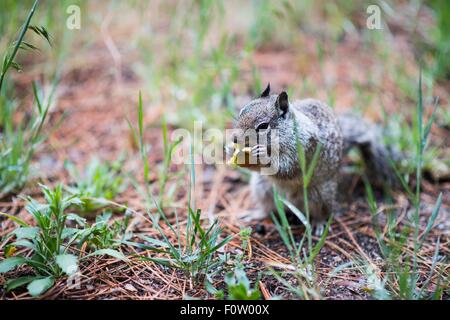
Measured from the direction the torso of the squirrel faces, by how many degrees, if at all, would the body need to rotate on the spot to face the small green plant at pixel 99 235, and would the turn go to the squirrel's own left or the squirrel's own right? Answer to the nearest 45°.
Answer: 0° — it already faces it

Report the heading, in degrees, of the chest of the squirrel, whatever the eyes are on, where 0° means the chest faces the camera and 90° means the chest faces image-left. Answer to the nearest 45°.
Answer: approximately 45°

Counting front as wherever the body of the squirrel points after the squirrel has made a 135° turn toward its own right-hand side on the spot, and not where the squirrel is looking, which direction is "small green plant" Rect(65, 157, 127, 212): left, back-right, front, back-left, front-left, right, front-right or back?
left

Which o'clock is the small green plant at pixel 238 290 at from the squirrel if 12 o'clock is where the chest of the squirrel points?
The small green plant is roughly at 11 o'clock from the squirrel.
